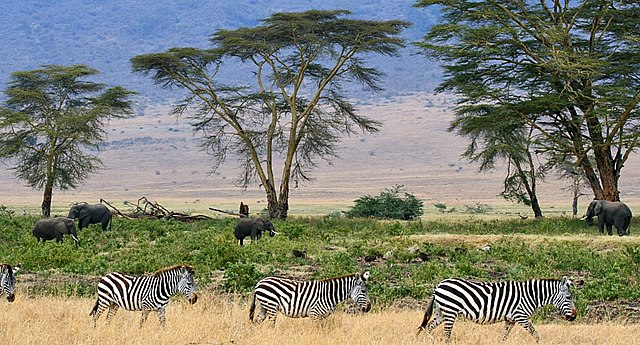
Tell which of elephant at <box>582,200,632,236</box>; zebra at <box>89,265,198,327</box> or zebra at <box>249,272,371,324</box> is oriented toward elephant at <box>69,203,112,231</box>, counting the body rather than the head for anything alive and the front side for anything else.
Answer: elephant at <box>582,200,632,236</box>

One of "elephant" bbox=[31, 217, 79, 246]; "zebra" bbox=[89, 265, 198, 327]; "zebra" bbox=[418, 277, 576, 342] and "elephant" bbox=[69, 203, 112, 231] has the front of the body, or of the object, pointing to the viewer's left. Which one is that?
"elephant" bbox=[69, 203, 112, 231]

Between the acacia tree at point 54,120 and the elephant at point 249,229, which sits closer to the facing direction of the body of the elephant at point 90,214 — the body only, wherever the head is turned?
the acacia tree

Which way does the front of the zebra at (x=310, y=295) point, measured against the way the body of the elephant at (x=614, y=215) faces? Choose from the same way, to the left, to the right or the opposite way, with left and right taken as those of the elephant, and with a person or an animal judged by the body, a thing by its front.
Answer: the opposite way

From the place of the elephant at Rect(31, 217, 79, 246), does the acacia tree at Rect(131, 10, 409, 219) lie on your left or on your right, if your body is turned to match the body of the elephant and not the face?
on your left

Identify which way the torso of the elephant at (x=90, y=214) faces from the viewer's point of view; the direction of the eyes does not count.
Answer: to the viewer's left

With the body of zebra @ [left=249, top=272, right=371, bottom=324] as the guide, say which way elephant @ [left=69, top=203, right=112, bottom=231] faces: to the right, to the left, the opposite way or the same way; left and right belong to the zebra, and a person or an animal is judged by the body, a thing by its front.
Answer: the opposite way

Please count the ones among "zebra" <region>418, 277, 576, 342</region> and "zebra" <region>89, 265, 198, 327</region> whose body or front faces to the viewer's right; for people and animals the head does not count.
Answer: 2

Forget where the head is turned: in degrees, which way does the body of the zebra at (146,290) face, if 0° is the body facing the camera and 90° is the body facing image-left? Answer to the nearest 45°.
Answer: approximately 270°

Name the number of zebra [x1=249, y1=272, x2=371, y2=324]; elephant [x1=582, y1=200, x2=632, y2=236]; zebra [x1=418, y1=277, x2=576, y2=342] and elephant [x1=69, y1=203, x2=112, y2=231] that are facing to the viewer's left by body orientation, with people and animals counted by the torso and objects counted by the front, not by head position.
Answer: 2

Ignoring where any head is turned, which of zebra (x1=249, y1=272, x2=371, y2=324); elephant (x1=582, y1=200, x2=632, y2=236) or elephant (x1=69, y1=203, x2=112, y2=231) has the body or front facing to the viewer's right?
the zebra

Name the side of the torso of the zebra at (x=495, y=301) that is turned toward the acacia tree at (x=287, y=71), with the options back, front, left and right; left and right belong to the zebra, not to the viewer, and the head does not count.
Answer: left

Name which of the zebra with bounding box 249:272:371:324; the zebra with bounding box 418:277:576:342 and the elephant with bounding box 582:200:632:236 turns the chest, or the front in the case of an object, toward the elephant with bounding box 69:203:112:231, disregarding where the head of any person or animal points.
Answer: the elephant with bounding box 582:200:632:236

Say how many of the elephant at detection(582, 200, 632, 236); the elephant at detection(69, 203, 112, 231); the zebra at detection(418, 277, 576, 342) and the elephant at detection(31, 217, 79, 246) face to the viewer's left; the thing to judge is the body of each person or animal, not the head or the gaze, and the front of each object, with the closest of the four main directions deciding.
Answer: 2
